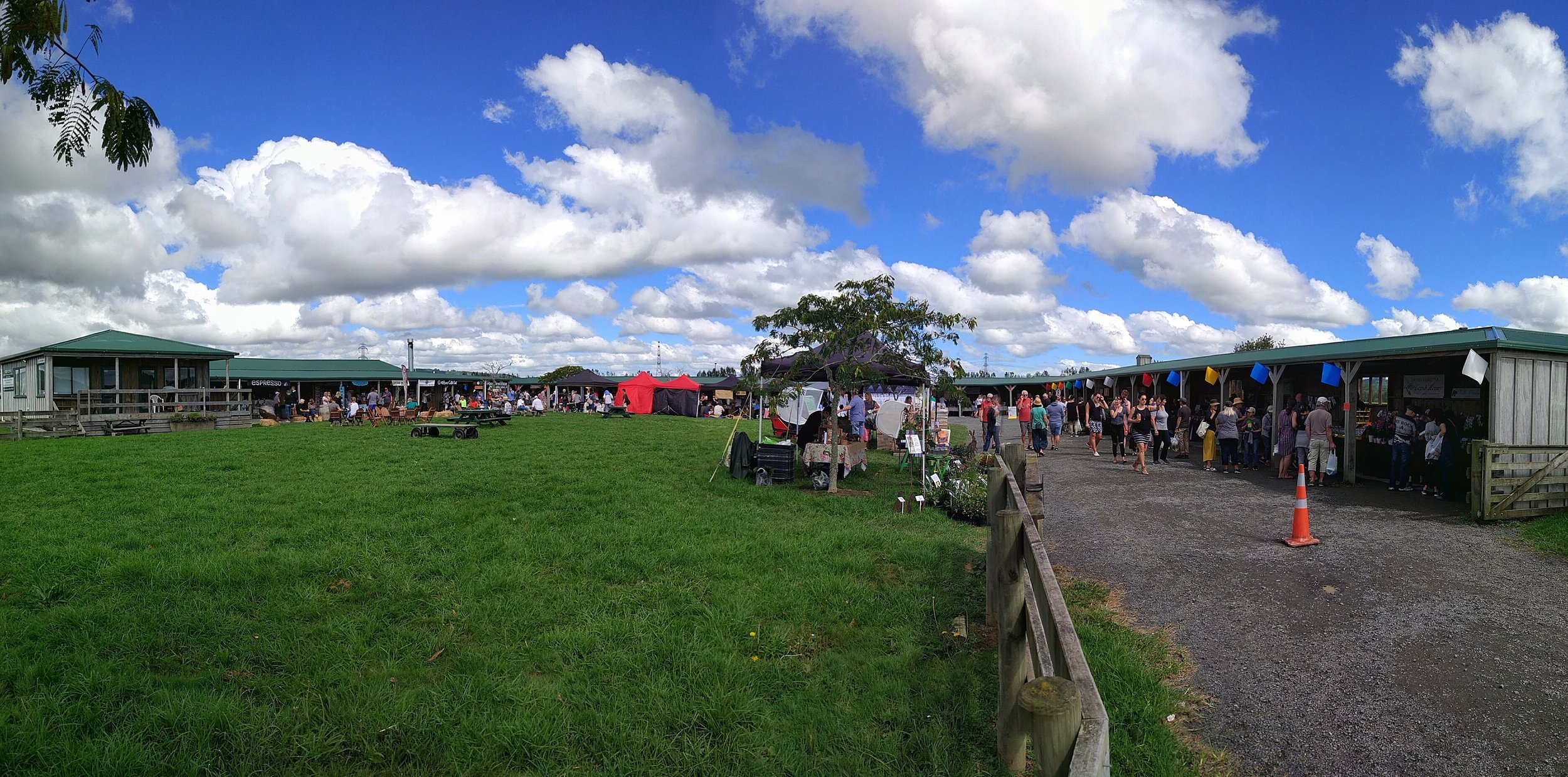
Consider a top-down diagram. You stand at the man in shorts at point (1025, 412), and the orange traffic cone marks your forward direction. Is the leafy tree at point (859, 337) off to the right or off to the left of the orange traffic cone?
right

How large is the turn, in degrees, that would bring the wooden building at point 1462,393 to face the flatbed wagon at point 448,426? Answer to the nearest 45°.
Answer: approximately 45° to its right

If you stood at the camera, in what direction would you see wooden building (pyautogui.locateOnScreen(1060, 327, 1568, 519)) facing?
facing the viewer and to the left of the viewer

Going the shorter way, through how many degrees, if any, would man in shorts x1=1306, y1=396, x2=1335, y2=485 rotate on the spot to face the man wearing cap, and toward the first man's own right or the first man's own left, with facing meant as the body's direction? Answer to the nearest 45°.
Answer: approximately 90° to the first man's own right

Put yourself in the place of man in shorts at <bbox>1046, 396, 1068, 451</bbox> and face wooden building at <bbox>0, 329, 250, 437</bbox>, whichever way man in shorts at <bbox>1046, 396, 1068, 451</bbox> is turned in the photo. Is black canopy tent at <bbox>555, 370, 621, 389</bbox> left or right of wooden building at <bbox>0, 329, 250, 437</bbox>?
right

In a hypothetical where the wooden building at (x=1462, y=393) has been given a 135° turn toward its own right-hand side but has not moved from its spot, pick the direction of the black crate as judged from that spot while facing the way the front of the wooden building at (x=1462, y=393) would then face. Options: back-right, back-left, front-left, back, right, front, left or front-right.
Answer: back-left

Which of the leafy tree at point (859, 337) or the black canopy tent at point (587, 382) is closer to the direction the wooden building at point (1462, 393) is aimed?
the leafy tree
